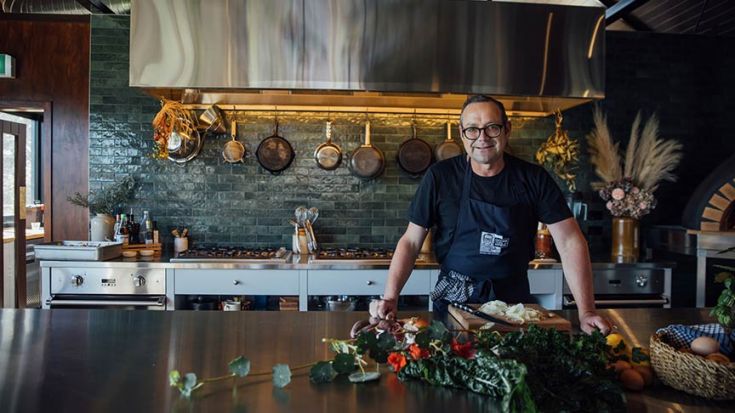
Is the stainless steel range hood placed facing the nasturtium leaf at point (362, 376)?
yes

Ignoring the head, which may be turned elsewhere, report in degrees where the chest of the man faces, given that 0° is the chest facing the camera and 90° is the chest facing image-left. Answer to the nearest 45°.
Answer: approximately 0°

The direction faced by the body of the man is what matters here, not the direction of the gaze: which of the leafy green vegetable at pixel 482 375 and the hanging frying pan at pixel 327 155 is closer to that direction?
the leafy green vegetable

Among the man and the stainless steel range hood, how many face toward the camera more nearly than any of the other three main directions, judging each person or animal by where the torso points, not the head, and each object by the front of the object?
2

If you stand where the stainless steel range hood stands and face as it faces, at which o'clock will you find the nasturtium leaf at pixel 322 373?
The nasturtium leaf is roughly at 12 o'clock from the stainless steel range hood.

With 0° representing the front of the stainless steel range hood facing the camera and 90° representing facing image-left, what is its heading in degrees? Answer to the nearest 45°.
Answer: approximately 0°

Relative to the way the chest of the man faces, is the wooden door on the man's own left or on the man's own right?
on the man's own right

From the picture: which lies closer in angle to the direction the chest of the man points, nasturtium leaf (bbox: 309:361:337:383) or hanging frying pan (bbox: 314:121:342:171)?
the nasturtium leaf

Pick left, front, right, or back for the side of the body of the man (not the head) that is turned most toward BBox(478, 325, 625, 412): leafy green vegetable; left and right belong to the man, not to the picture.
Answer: front

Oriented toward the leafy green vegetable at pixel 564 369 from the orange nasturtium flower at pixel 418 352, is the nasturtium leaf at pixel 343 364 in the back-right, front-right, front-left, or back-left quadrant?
back-right
